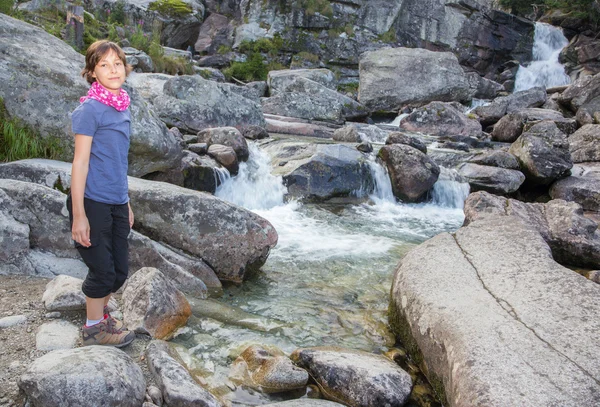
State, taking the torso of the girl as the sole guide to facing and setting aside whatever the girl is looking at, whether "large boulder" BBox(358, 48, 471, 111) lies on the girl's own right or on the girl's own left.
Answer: on the girl's own left

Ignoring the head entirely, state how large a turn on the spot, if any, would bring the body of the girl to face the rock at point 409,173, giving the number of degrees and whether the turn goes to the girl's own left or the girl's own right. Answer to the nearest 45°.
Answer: approximately 90° to the girl's own left

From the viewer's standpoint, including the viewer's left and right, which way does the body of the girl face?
facing the viewer and to the right of the viewer

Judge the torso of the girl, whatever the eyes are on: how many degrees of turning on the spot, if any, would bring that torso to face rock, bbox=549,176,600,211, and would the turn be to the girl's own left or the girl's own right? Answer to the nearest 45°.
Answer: approximately 90° to the girl's own left

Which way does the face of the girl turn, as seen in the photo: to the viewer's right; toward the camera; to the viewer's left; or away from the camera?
toward the camera

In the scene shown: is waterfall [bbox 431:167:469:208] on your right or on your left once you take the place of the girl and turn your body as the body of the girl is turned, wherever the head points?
on your left

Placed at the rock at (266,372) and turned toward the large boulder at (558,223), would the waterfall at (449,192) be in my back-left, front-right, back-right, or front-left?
front-left

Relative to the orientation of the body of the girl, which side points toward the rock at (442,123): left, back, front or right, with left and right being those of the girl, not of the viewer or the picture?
left

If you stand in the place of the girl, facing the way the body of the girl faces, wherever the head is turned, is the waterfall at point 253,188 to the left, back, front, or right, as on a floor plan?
left

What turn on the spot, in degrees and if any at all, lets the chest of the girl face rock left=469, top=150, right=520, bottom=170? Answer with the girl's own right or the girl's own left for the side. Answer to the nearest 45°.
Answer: approximately 90° to the girl's own left
